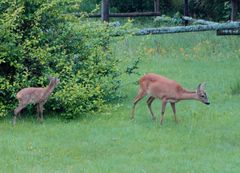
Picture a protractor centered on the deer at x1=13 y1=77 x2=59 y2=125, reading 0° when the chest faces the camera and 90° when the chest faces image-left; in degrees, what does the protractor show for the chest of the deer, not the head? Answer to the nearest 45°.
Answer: approximately 270°

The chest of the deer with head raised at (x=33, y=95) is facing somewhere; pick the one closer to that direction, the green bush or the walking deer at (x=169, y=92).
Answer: the walking deer

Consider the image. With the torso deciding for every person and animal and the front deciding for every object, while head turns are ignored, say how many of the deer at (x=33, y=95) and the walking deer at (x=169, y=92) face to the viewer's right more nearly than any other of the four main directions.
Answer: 2

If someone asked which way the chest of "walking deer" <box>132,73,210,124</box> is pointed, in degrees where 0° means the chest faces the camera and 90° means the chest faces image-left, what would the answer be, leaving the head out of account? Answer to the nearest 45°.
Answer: approximately 270°

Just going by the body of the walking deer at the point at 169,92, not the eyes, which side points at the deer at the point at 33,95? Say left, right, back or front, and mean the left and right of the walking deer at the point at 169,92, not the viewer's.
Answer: back

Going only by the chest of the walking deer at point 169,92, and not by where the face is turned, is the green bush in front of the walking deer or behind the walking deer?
behind
